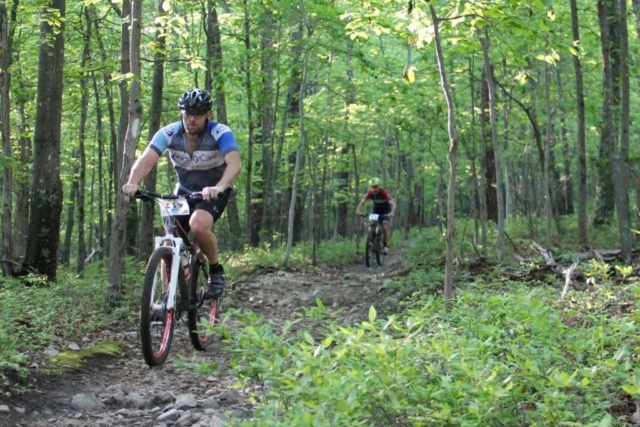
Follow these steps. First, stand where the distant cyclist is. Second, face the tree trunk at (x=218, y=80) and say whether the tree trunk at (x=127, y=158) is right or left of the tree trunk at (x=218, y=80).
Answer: left

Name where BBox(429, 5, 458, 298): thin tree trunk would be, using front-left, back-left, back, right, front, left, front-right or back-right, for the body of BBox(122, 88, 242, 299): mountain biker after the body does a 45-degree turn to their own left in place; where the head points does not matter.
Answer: left

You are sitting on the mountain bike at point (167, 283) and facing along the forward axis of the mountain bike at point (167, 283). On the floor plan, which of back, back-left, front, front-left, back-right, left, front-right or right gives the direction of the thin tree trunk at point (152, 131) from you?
back-right

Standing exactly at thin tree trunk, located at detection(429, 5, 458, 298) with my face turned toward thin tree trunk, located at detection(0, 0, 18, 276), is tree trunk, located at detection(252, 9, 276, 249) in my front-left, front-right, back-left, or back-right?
front-right

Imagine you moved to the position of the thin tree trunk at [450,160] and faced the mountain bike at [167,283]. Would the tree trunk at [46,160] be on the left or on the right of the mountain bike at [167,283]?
right

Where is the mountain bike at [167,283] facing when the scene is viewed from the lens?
facing the viewer and to the left of the viewer

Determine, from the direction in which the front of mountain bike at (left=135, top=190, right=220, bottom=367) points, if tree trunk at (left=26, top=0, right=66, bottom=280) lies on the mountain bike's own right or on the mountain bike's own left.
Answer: on the mountain bike's own right

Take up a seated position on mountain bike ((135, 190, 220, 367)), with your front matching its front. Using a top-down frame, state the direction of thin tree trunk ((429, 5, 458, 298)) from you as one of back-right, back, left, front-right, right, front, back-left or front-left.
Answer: back-left

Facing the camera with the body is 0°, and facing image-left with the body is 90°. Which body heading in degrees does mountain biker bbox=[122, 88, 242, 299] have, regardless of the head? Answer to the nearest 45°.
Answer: approximately 45°

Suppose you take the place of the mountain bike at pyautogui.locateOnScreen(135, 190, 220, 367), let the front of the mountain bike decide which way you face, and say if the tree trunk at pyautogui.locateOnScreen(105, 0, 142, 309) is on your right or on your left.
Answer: on your right
